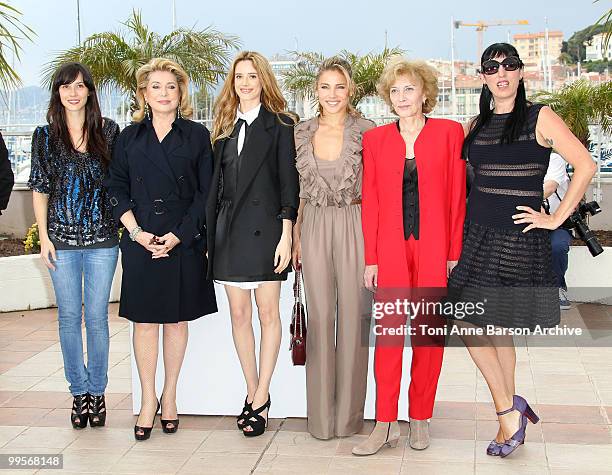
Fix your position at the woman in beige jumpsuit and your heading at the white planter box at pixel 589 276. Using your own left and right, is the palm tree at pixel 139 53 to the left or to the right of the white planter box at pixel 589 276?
left

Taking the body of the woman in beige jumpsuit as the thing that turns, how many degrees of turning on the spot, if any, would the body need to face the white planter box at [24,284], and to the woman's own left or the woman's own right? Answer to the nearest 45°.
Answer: approximately 135° to the woman's own right

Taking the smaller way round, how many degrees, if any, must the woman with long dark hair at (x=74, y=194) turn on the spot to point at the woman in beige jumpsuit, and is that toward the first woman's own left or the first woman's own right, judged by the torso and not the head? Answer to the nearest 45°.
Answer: approximately 90° to the first woman's own left

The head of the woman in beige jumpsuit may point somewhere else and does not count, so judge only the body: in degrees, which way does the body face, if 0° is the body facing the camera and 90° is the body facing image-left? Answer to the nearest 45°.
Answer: approximately 0°

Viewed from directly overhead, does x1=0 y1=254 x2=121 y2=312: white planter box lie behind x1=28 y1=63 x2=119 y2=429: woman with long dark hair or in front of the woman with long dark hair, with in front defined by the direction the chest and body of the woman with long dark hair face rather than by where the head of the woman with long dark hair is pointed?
behind
